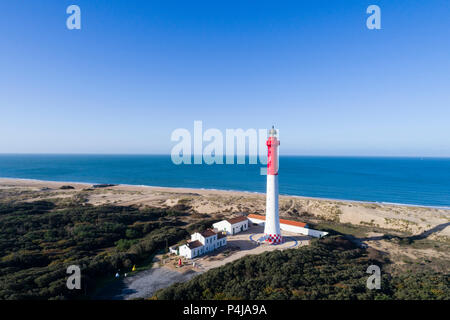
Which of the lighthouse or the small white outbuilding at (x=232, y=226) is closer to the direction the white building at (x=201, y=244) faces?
the lighthouse

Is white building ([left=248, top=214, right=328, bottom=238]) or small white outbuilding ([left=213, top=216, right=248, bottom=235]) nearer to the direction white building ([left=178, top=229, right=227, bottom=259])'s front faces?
the white building

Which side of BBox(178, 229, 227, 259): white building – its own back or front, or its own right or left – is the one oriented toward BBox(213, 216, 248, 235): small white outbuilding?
left

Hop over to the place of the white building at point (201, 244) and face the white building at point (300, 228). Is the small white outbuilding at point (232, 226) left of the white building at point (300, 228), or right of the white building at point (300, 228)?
left

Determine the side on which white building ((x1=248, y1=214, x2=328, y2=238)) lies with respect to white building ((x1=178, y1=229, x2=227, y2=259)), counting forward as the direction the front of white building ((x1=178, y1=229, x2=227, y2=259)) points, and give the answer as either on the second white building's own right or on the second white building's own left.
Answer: on the second white building's own left

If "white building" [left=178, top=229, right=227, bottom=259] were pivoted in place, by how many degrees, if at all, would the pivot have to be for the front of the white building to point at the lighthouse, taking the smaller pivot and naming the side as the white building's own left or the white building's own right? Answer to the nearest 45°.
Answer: approximately 45° to the white building's own left
